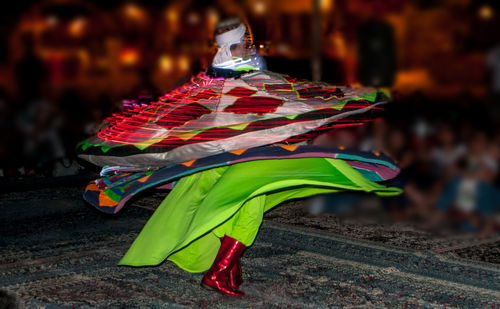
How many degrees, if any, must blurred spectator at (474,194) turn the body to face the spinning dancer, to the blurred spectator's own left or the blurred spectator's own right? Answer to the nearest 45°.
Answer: approximately 45° to the blurred spectator's own right

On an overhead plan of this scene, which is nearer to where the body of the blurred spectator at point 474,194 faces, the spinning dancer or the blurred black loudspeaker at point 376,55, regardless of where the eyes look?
the spinning dancer
